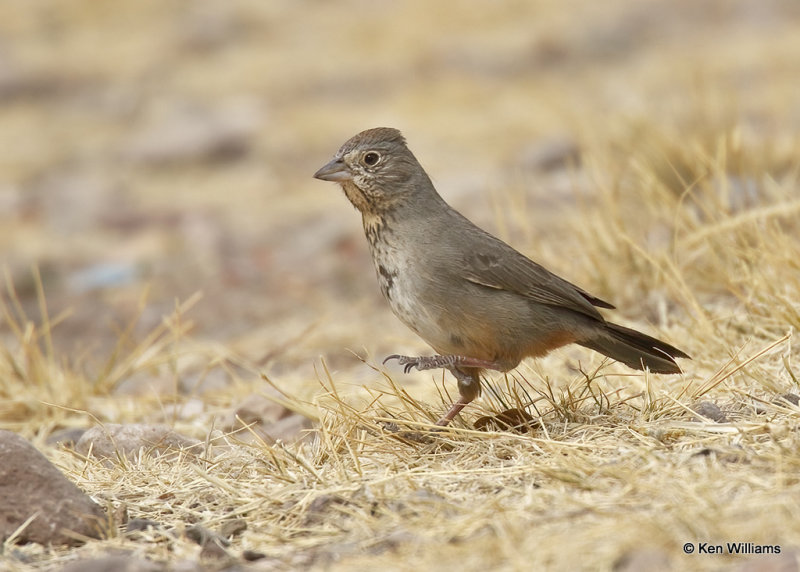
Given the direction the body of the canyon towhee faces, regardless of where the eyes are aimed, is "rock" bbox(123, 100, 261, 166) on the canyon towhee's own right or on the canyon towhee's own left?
on the canyon towhee's own right

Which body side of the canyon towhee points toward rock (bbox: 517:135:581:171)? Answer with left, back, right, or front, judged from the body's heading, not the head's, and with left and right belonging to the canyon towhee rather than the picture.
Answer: right

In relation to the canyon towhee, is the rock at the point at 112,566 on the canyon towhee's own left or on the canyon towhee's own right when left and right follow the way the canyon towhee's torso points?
on the canyon towhee's own left

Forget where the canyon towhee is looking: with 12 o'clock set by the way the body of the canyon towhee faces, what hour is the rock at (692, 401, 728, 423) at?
The rock is roughly at 7 o'clock from the canyon towhee.

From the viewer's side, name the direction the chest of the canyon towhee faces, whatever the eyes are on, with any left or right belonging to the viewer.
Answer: facing to the left of the viewer

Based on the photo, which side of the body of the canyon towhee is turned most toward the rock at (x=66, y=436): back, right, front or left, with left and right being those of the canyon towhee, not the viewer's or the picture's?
front

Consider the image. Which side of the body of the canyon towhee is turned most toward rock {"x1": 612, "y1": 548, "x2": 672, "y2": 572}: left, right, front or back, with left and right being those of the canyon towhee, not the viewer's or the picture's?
left

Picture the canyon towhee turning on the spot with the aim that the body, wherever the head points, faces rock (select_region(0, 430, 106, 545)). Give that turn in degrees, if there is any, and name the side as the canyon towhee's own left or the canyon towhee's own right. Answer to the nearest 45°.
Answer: approximately 45° to the canyon towhee's own left

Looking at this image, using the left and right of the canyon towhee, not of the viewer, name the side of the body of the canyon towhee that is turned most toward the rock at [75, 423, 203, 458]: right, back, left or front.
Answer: front
